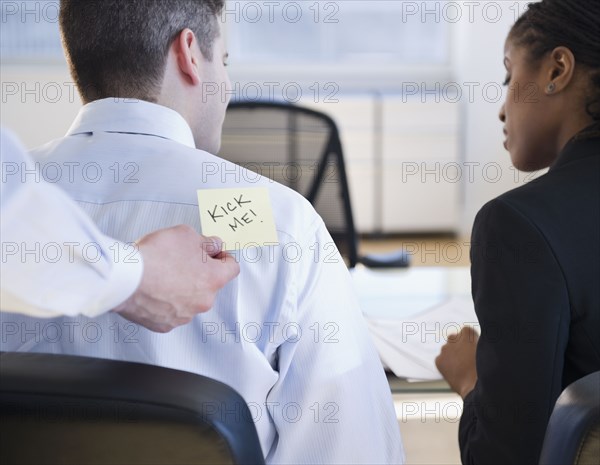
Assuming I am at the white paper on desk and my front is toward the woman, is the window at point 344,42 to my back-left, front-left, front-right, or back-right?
back-left

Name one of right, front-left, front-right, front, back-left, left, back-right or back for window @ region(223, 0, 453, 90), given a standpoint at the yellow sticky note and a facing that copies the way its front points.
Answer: back

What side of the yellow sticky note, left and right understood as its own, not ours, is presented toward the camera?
front

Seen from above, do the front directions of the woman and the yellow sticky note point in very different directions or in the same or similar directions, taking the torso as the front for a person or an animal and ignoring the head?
very different directions

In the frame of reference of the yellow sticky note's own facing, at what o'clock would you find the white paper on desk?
The white paper on desk is roughly at 7 o'clock from the yellow sticky note.

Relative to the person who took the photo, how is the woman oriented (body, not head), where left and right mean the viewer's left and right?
facing away from the viewer and to the left of the viewer

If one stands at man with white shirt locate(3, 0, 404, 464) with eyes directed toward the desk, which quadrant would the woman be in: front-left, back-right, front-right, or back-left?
front-right

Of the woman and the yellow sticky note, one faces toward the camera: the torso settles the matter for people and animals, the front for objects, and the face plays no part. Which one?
the yellow sticky note

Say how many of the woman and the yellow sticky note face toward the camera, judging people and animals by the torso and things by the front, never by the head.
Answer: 1

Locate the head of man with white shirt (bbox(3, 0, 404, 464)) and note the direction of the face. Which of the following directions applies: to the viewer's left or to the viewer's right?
to the viewer's right

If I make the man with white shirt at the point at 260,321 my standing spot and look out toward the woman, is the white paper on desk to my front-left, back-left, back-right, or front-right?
front-left

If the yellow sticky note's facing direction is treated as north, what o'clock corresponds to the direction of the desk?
The desk is roughly at 7 o'clock from the yellow sticky note.
